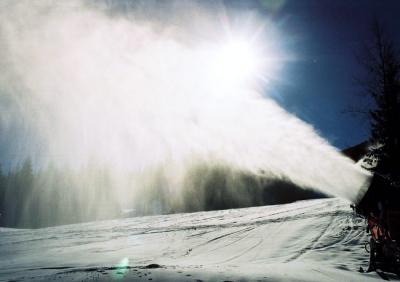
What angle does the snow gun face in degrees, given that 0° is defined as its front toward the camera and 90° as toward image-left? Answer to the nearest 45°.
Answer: approximately 90°
